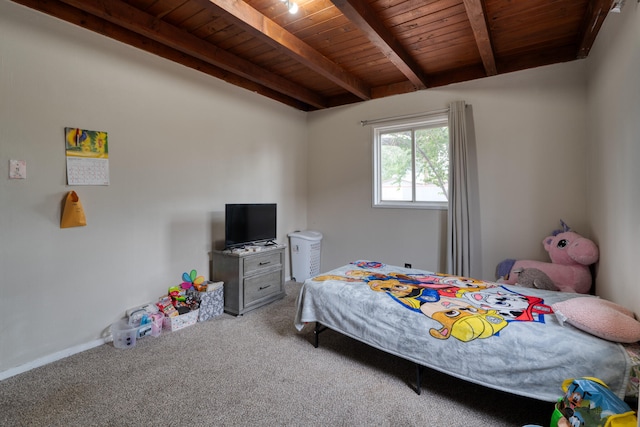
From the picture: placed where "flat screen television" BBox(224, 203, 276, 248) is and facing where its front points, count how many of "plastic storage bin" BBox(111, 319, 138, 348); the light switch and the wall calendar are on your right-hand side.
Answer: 3

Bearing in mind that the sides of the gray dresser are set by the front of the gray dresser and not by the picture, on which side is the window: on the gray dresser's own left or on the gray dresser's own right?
on the gray dresser's own left

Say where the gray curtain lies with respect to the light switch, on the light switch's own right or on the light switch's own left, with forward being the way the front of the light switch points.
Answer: on the light switch's own left
